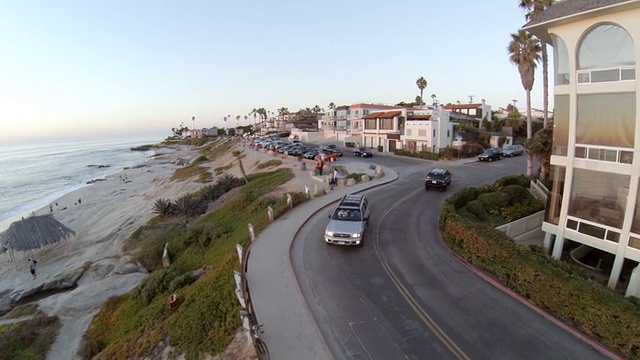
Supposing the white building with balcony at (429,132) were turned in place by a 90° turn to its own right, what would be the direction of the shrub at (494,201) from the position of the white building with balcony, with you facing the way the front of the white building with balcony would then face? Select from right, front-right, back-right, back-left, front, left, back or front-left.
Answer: back-left

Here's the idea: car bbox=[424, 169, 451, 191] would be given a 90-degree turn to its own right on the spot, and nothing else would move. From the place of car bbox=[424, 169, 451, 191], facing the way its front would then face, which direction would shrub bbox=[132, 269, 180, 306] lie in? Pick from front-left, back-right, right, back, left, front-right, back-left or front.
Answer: right

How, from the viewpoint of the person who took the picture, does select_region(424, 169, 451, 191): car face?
facing away from the viewer and to the right of the viewer

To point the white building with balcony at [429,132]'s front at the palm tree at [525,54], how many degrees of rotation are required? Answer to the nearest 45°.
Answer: approximately 90° to its left

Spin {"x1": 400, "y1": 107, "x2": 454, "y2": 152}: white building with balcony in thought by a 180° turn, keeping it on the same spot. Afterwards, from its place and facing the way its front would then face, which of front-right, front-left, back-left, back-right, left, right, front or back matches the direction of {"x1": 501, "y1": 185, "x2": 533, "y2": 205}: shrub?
back-right
